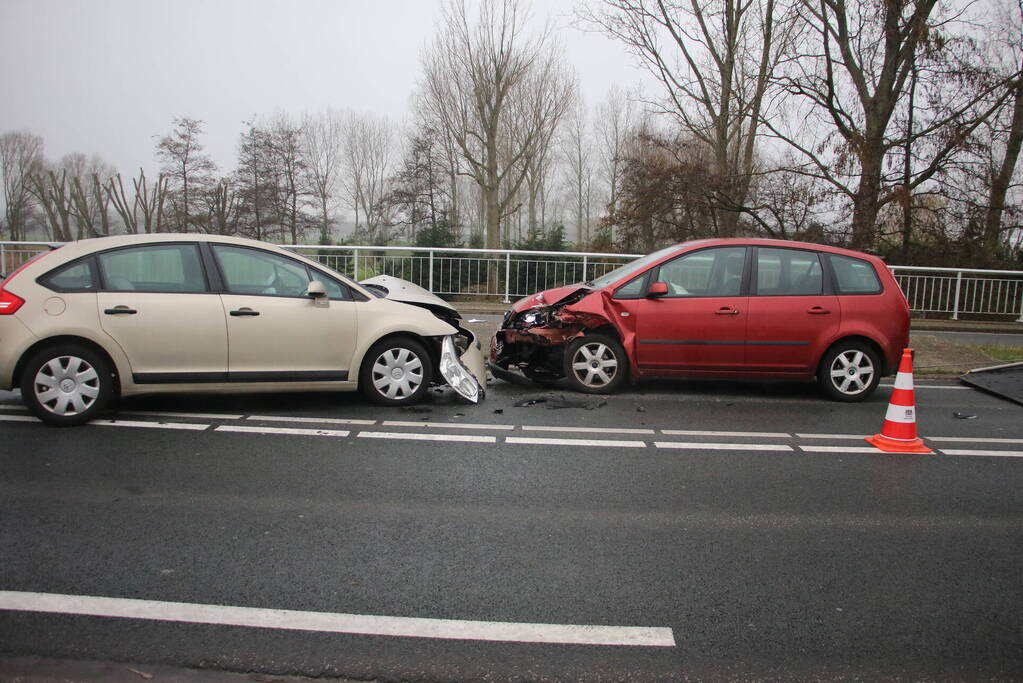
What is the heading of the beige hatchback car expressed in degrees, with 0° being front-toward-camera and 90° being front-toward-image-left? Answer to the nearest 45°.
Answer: approximately 270°

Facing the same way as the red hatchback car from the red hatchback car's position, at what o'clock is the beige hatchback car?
The beige hatchback car is roughly at 11 o'clock from the red hatchback car.

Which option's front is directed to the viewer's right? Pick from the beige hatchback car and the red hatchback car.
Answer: the beige hatchback car

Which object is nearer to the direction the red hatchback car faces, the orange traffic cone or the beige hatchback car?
the beige hatchback car

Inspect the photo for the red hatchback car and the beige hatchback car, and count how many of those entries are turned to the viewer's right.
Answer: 1

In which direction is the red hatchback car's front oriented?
to the viewer's left

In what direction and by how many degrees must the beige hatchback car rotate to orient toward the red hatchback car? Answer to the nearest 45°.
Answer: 0° — it already faces it

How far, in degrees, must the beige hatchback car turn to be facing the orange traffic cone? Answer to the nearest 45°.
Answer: approximately 45° to its right

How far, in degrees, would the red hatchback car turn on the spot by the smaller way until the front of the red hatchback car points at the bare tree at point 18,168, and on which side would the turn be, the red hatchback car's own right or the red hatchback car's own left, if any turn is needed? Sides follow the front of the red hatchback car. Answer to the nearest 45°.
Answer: approximately 45° to the red hatchback car's own right
